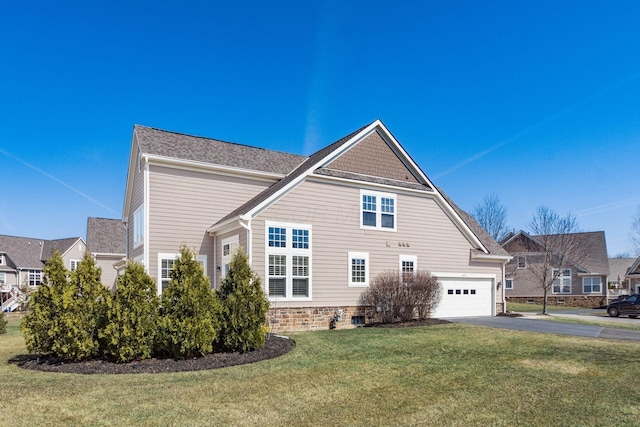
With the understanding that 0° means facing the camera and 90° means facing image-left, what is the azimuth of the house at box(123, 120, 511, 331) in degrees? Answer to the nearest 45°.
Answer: approximately 0°

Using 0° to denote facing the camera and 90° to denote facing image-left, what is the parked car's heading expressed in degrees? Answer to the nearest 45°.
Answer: approximately 90°

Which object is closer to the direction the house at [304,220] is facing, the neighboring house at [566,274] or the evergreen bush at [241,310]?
the evergreen bush

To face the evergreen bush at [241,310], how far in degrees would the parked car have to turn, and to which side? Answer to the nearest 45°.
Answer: approximately 90° to its left

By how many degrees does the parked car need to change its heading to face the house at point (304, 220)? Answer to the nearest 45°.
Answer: approximately 45° to its left

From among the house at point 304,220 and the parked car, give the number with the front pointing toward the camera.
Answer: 1

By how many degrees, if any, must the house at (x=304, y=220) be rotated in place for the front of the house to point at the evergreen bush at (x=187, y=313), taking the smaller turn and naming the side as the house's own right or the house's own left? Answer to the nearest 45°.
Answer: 0° — it already faces it
